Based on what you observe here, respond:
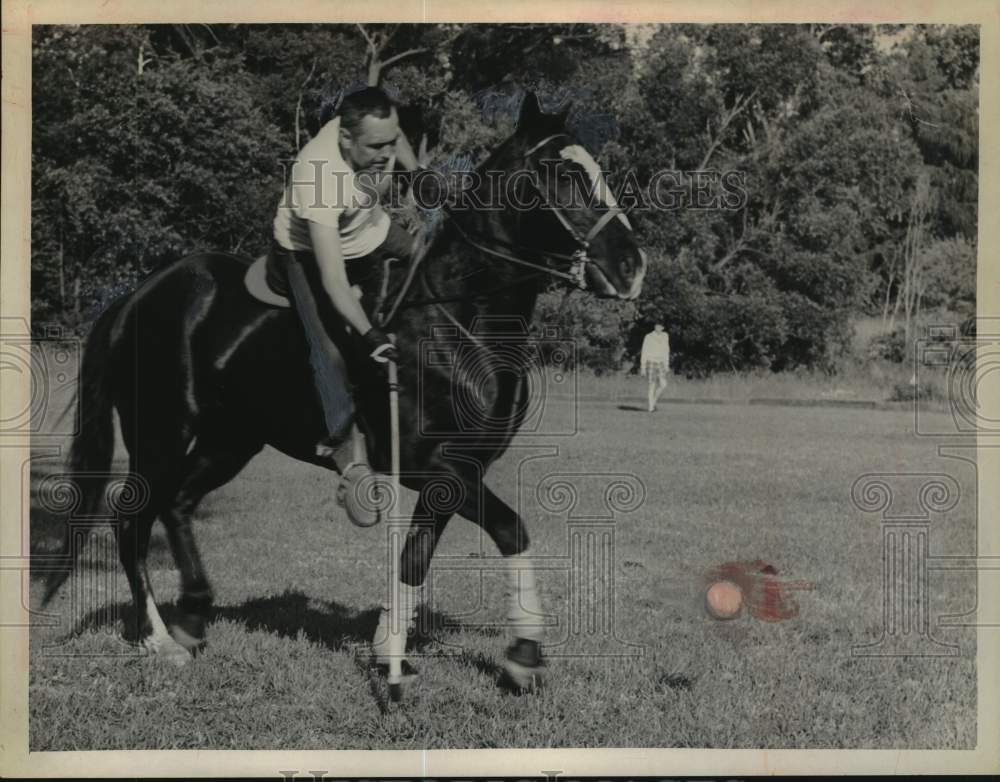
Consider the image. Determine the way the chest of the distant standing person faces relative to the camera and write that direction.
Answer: toward the camera

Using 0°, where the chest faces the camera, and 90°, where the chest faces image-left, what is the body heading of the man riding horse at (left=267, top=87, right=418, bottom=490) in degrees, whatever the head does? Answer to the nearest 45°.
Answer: approximately 315°

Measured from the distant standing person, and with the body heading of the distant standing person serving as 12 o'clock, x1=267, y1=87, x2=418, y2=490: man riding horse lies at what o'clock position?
The man riding horse is roughly at 12 o'clock from the distant standing person.

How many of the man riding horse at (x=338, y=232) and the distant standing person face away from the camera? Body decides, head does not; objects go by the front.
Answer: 0
